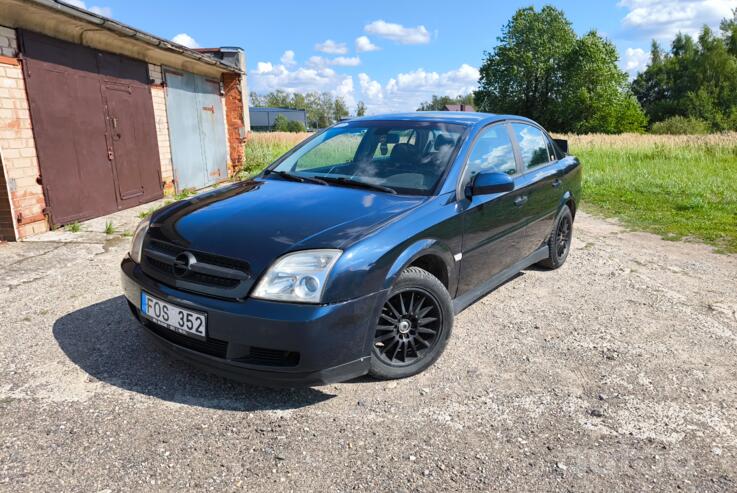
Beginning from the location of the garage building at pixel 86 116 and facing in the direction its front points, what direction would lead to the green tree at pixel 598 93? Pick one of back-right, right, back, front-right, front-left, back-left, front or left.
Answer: left

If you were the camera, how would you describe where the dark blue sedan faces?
facing the viewer and to the left of the viewer

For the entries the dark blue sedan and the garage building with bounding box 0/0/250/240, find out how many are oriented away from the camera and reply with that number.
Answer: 0

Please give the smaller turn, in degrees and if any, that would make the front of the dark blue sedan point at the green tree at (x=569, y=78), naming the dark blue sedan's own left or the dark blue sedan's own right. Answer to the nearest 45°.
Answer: approximately 180°

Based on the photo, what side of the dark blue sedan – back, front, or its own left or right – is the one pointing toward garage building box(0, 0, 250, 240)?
right

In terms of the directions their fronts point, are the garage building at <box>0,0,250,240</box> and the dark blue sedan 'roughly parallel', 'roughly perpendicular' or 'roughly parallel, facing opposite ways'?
roughly perpendicular

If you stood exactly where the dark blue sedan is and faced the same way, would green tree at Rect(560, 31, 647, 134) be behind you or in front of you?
behind

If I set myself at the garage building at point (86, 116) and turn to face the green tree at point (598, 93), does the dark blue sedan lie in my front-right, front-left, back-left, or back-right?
back-right

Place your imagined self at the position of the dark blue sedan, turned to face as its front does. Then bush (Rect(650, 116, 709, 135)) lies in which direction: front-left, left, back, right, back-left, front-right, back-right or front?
back

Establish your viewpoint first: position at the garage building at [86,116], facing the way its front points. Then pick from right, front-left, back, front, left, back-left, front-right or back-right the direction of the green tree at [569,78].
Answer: left

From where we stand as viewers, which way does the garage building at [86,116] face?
facing the viewer and to the right of the viewer
